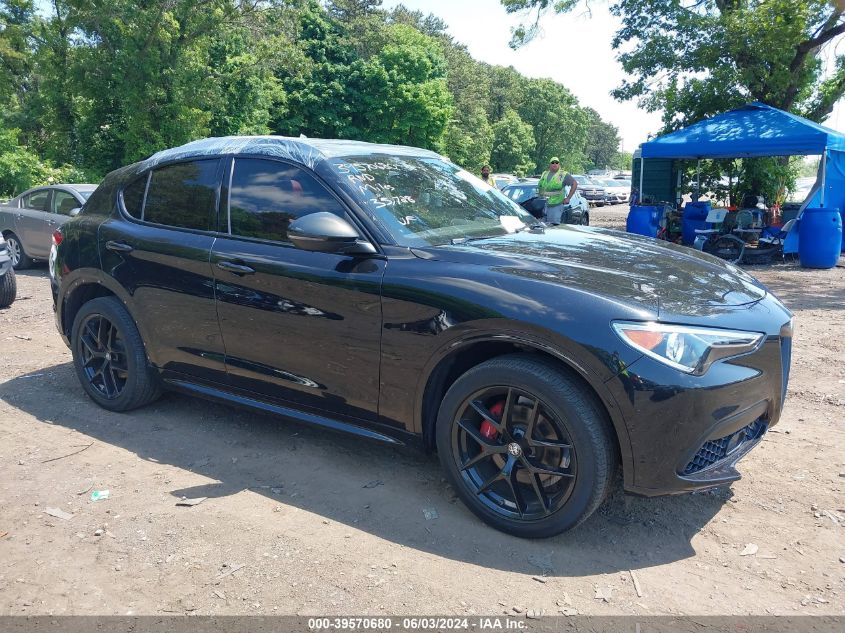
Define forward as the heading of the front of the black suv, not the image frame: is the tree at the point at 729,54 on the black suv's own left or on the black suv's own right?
on the black suv's own left

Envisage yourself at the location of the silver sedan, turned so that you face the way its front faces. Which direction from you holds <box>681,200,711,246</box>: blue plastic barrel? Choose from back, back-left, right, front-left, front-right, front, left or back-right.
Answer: front-left

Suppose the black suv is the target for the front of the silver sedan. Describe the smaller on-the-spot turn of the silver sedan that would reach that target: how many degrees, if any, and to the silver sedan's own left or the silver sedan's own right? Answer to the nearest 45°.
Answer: approximately 45° to the silver sedan's own right

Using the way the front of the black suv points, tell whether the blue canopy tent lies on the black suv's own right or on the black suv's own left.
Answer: on the black suv's own left

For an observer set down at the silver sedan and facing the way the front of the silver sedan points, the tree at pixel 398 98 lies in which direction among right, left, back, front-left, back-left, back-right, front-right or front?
left

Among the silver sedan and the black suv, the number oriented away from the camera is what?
0

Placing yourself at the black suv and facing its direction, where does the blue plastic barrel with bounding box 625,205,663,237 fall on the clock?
The blue plastic barrel is roughly at 8 o'clock from the black suv.

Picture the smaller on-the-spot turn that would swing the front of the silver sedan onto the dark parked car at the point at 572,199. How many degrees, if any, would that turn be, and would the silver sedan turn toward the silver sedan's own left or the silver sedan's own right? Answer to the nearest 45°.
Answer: approximately 45° to the silver sedan's own left

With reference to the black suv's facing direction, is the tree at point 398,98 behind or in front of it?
behind

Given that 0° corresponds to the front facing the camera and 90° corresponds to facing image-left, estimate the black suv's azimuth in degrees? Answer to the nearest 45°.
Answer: approximately 315°
